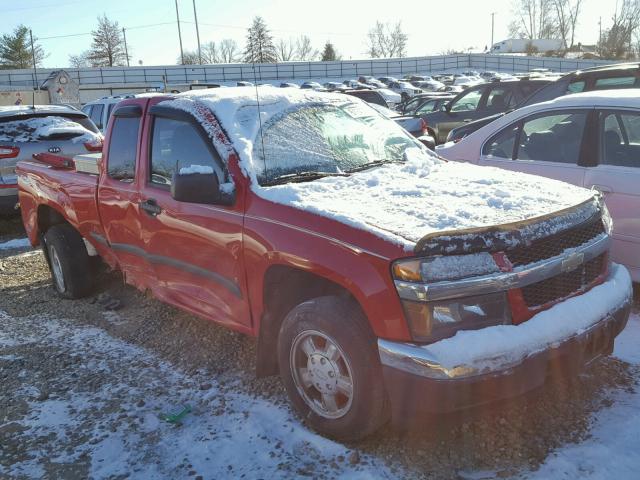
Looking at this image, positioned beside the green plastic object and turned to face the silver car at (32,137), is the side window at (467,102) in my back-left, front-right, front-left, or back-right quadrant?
front-right

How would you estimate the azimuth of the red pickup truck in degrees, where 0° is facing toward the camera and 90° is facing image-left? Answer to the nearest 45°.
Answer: approximately 315°

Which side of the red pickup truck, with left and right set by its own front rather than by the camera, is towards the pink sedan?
left

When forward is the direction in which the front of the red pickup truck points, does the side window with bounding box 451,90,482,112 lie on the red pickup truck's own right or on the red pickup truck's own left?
on the red pickup truck's own left

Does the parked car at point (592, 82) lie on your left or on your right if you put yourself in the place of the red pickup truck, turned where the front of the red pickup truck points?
on your left

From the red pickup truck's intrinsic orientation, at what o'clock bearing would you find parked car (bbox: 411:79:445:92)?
The parked car is roughly at 8 o'clock from the red pickup truck.

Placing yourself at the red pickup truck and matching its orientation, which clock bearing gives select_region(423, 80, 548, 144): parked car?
The parked car is roughly at 8 o'clock from the red pickup truck.

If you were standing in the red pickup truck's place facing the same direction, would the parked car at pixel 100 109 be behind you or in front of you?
behind
